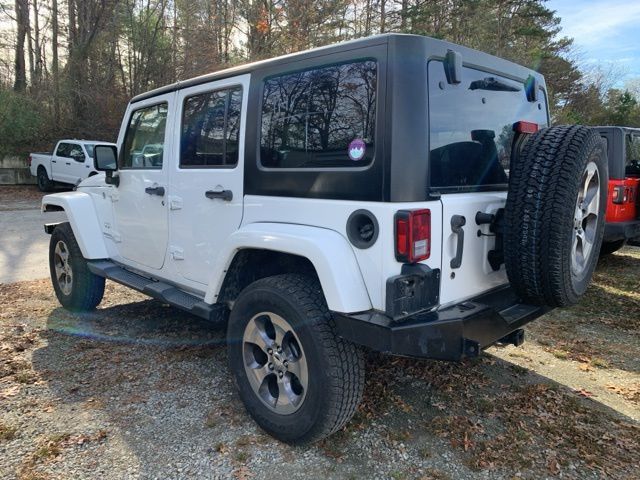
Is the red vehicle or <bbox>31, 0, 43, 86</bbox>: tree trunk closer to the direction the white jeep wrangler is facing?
the tree trunk

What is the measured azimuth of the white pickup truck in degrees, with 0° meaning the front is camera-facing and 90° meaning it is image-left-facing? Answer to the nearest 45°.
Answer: approximately 315°

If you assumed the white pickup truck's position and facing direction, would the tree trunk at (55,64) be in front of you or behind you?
behind

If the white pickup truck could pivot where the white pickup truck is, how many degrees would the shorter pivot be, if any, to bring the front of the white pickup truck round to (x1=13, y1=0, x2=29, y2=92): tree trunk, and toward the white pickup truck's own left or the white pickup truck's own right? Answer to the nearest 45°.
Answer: approximately 135° to the white pickup truck's own left

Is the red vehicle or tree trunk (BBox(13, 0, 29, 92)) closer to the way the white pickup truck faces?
the red vehicle

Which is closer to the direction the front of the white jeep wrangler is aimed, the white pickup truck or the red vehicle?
the white pickup truck

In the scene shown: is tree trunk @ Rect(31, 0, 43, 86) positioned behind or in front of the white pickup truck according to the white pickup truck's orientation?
behind

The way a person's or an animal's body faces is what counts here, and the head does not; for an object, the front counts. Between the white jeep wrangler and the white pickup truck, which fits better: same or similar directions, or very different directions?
very different directions

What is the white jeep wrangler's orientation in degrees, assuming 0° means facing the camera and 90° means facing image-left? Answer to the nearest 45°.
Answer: approximately 135°
